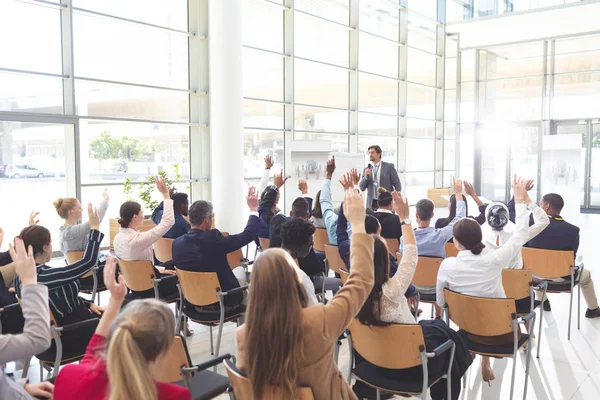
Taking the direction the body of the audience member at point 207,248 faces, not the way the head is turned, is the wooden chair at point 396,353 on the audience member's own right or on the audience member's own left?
on the audience member's own right

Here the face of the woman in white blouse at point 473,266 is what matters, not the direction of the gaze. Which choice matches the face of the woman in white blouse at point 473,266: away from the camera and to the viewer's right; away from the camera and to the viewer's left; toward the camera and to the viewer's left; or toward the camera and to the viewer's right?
away from the camera and to the viewer's left

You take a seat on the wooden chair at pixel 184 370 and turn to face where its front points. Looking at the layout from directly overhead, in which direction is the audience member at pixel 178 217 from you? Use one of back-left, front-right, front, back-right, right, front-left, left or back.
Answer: front-left

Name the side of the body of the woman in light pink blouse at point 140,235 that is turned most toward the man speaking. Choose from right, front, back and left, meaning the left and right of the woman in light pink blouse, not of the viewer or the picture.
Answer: front

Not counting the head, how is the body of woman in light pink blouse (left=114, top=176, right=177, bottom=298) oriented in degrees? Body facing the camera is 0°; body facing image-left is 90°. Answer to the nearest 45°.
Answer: approximately 225°

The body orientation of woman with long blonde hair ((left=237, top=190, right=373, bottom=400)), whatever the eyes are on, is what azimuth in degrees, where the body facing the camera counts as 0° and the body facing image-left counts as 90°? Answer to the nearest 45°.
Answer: approximately 180°

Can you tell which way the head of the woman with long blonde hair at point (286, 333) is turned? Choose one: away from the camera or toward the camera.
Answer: away from the camera

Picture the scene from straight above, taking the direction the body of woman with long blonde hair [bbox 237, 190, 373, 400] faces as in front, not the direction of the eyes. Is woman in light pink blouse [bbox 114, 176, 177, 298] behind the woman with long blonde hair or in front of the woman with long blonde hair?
in front

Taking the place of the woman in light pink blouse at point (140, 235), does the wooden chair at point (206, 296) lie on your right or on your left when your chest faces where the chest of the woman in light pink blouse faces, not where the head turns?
on your right

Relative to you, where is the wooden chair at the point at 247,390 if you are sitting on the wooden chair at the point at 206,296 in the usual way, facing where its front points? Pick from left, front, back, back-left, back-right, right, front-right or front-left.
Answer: back-right

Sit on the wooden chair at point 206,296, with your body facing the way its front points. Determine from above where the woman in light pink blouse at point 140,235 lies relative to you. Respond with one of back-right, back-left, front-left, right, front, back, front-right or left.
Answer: left

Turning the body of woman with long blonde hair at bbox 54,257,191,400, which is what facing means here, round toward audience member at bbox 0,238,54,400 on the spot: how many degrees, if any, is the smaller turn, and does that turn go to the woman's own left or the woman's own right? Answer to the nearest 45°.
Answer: approximately 90° to the woman's own left

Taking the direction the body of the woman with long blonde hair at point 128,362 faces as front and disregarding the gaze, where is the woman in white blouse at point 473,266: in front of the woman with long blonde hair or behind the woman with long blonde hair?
in front
